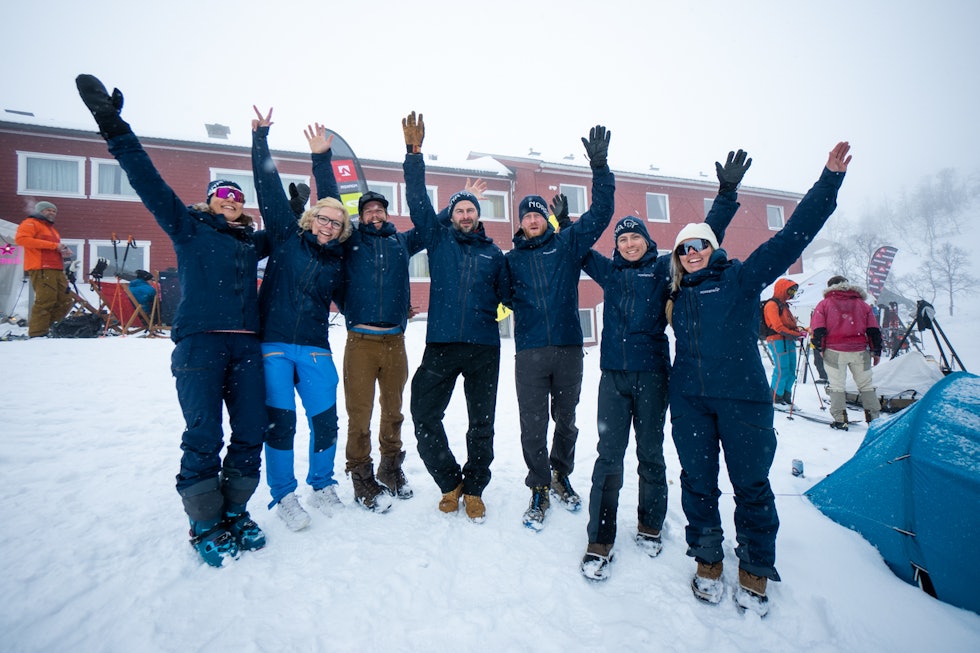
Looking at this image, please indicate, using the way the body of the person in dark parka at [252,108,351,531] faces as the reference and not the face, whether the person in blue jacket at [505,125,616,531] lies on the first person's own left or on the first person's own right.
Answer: on the first person's own left

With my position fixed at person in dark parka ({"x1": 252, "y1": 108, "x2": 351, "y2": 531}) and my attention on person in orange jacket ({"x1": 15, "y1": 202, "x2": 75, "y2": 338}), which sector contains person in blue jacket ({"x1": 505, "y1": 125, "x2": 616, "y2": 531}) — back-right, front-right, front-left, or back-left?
back-right

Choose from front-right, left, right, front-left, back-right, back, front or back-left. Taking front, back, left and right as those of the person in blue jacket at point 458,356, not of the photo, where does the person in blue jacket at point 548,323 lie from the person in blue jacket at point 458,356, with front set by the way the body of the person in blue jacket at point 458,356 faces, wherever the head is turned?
left

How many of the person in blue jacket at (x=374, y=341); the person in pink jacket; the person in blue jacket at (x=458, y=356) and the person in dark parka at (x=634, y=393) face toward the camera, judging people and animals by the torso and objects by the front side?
3

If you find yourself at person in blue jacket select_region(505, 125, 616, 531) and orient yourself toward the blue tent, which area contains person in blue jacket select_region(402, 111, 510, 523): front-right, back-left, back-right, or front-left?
back-right

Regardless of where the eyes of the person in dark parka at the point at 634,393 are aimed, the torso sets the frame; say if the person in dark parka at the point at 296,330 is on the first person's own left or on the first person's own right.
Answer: on the first person's own right

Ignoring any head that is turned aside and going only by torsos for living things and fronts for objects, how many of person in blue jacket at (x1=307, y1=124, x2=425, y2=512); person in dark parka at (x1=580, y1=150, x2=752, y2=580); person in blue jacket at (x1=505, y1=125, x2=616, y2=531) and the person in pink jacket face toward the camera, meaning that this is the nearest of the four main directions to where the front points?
3

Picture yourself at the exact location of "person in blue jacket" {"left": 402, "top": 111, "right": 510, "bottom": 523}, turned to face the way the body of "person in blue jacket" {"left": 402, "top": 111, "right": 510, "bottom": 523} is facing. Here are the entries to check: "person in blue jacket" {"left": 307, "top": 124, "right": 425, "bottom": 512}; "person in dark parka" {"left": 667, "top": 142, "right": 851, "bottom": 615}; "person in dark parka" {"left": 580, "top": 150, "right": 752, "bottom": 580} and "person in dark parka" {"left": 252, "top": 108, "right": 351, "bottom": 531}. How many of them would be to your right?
2

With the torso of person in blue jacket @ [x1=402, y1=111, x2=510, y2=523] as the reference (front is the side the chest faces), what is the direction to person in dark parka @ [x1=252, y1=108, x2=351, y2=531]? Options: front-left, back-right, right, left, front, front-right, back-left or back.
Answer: right

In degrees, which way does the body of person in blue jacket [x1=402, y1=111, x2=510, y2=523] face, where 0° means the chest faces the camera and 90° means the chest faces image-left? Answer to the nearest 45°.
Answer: approximately 0°
